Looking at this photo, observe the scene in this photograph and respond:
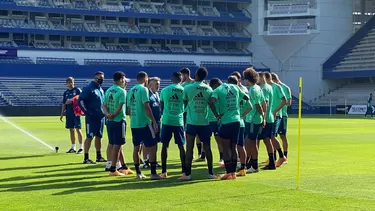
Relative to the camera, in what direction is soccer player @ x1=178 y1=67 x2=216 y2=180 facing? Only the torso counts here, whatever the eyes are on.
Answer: away from the camera

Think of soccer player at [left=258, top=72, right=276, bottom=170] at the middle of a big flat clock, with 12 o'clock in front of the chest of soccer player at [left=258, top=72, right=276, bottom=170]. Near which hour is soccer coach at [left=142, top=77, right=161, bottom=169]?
soccer coach at [left=142, top=77, right=161, bottom=169] is roughly at 12 o'clock from soccer player at [left=258, top=72, right=276, bottom=170].

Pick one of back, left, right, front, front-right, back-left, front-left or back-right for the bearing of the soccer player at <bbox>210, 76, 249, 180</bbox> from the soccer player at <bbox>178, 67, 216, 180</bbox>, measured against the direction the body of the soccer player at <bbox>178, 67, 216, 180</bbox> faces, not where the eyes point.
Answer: right

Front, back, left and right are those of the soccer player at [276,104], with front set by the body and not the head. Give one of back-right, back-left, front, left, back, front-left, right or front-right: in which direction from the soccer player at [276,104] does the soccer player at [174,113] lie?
front-left

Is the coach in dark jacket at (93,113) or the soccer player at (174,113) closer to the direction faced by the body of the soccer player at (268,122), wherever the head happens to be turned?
the coach in dark jacket

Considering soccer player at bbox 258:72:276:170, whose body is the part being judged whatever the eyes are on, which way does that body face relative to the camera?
to the viewer's left

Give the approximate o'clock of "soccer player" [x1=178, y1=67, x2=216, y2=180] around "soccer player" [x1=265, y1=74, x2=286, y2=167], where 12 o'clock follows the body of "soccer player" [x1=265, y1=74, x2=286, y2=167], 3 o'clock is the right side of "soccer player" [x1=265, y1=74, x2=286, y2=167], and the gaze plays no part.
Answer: "soccer player" [x1=178, y1=67, x2=216, y2=180] is roughly at 10 o'clock from "soccer player" [x1=265, y1=74, x2=286, y2=167].

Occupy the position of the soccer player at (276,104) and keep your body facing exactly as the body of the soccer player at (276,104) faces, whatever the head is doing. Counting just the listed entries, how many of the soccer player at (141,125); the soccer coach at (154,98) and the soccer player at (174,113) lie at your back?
0

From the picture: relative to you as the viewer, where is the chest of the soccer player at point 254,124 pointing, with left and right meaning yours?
facing to the left of the viewer

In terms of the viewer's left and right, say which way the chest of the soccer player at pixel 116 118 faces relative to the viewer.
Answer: facing away from the viewer and to the right of the viewer

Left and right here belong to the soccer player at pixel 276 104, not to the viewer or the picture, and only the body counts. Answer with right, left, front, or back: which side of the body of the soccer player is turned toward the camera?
left

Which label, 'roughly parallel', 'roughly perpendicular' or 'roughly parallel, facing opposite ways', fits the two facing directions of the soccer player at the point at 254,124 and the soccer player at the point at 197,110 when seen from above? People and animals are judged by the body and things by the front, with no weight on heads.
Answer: roughly perpendicular
